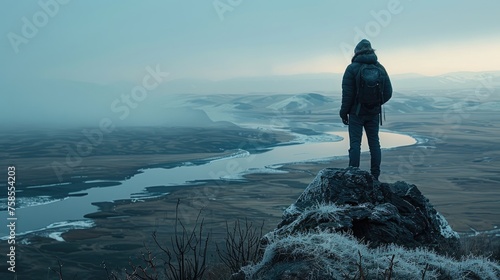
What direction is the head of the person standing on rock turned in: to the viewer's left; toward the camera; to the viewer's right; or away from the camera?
away from the camera

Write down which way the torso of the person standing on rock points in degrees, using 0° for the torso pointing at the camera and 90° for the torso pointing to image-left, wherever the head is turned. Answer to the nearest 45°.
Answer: approximately 180°
